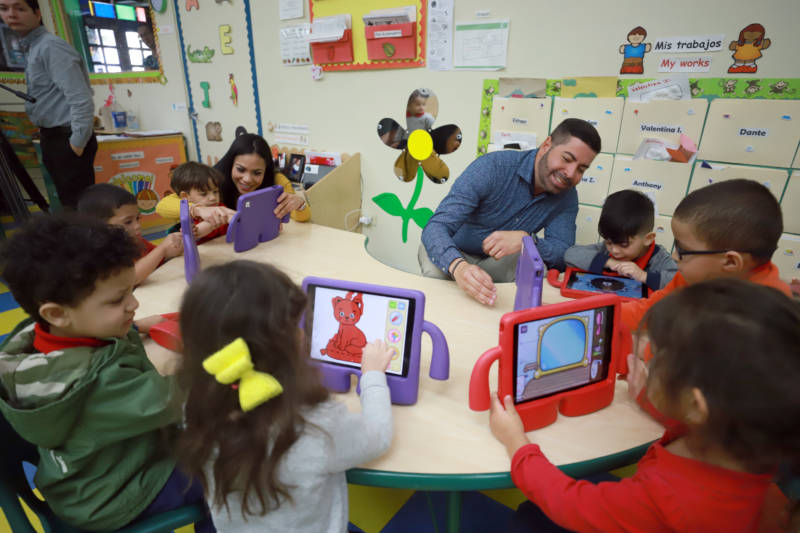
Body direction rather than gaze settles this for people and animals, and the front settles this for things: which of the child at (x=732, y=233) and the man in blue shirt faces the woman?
the child

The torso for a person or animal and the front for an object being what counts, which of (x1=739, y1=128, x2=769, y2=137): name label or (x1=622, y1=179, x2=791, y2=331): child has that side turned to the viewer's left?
the child

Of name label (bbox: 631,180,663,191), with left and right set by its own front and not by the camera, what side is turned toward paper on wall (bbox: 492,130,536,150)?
right

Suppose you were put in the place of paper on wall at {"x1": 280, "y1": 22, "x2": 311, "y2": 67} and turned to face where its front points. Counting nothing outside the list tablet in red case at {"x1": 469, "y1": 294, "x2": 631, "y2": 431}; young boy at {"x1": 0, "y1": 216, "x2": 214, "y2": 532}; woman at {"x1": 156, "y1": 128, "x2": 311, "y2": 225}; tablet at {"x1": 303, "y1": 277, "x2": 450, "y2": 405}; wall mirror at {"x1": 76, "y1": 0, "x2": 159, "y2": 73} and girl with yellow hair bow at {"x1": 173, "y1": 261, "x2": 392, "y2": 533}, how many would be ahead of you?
5

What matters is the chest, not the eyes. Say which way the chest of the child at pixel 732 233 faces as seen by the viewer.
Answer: to the viewer's left

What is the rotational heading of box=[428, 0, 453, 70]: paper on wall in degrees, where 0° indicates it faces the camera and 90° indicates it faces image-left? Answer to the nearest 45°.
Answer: approximately 0°

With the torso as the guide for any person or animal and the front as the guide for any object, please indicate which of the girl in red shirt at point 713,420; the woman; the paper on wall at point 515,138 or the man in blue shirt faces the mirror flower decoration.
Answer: the girl in red shirt

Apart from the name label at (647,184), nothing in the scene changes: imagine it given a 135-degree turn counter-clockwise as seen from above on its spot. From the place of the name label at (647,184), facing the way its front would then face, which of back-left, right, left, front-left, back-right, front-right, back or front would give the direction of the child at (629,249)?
back-right

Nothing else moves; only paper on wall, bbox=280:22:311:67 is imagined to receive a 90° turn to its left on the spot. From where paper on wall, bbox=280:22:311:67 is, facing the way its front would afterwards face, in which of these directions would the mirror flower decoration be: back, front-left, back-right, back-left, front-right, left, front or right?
front-right

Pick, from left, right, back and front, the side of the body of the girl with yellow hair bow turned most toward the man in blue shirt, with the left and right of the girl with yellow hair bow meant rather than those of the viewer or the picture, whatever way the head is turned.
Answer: front

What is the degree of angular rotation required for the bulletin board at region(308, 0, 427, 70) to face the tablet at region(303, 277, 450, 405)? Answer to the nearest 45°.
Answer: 0° — it already faces it

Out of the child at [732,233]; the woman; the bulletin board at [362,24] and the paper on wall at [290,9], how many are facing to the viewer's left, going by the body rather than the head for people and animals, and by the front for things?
1

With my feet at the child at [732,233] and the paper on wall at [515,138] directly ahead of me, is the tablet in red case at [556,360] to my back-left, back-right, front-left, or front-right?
back-left

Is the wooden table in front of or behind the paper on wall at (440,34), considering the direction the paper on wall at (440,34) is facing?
in front

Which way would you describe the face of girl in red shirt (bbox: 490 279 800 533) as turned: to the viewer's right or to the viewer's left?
to the viewer's left

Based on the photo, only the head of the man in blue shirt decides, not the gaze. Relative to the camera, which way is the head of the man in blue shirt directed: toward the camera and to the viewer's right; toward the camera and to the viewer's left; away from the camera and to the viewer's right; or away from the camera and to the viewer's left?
toward the camera and to the viewer's right

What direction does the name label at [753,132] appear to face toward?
toward the camera

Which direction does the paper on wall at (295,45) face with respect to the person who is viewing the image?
facing the viewer

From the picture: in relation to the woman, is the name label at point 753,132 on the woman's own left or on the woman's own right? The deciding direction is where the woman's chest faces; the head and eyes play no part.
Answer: on the woman's own left
